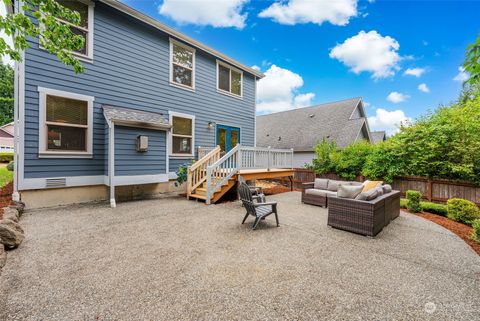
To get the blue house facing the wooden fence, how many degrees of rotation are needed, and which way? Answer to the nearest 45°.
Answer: approximately 135° to its right

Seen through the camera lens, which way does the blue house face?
facing away from the viewer and to the left of the viewer

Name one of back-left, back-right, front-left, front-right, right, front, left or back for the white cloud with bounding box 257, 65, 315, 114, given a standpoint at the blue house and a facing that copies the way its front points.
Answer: right
